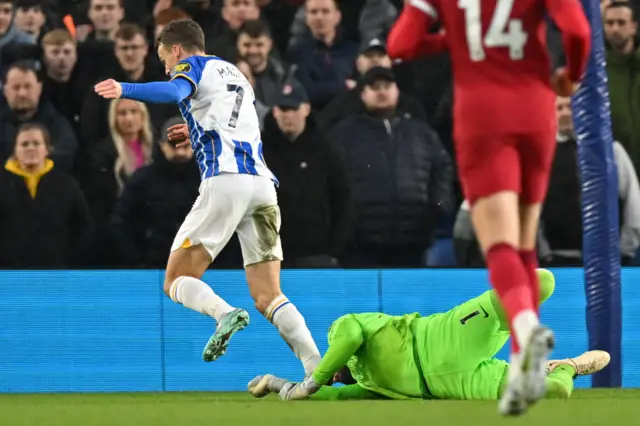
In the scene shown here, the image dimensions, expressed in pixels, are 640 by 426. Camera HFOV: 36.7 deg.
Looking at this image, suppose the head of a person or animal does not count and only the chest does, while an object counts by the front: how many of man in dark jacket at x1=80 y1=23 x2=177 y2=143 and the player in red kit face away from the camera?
1

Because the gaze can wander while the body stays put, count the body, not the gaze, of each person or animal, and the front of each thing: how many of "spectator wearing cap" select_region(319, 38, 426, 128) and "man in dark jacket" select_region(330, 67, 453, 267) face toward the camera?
2

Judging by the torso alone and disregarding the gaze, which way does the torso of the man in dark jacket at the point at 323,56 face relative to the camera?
toward the camera

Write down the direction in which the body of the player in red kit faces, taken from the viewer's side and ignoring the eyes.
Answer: away from the camera

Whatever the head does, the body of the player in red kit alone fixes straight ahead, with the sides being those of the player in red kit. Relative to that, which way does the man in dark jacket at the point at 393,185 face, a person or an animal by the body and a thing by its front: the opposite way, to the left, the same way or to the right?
the opposite way

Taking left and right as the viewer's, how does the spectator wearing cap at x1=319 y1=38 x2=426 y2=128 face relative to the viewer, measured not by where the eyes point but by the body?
facing the viewer

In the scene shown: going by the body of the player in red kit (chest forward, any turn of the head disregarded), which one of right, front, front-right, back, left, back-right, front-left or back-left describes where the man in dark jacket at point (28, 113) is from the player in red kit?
front-left

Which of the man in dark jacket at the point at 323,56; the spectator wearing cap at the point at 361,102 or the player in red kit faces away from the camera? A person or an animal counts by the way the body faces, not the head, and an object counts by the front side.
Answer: the player in red kit

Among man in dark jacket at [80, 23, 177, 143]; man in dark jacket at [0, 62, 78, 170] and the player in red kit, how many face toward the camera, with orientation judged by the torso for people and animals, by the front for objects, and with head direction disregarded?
2

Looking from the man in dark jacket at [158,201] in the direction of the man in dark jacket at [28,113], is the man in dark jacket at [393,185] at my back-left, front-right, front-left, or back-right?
back-right

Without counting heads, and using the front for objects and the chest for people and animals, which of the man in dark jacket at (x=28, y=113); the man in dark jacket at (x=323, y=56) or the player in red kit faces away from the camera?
the player in red kit

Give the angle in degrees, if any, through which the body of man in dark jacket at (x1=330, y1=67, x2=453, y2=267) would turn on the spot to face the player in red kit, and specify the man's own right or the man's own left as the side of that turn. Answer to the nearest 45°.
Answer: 0° — they already face them

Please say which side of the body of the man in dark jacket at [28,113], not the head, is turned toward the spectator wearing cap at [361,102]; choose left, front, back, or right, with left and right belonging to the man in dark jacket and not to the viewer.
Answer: left

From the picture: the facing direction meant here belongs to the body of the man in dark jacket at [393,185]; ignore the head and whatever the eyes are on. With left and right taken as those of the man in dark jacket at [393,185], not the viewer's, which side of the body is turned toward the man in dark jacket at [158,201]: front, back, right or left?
right

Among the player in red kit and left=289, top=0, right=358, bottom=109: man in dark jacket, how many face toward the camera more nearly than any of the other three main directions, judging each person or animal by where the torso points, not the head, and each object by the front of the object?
1

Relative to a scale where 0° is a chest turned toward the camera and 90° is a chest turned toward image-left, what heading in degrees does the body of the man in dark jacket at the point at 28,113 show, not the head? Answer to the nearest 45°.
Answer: approximately 0°
